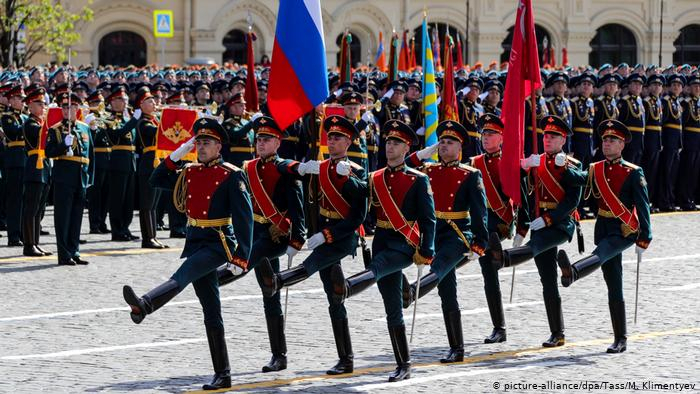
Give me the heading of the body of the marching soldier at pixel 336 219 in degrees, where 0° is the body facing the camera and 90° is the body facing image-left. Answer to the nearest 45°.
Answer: approximately 45°

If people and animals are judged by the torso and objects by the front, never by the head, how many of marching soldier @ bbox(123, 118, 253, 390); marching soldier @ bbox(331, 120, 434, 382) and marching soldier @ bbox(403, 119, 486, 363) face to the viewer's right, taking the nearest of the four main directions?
0

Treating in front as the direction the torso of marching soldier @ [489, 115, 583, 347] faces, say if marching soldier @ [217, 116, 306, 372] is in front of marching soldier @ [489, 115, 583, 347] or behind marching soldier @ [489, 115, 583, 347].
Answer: in front

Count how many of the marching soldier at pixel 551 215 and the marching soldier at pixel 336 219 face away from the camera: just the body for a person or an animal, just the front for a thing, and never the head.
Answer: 0

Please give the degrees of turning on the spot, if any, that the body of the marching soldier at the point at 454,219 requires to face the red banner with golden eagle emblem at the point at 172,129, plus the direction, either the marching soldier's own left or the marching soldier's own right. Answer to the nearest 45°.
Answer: approximately 90° to the marching soldier's own right

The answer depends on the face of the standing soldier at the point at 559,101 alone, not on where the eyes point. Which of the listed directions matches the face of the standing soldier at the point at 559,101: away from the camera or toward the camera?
toward the camera

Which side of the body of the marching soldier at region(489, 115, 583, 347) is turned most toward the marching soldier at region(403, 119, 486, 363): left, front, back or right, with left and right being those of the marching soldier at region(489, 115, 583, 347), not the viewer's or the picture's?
front

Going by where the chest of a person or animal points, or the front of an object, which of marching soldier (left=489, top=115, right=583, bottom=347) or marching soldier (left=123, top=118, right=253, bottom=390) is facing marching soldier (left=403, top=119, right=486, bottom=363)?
marching soldier (left=489, top=115, right=583, bottom=347)

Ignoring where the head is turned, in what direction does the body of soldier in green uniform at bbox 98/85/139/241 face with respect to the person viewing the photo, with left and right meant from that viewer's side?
facing the viewer and to the right of the viewer

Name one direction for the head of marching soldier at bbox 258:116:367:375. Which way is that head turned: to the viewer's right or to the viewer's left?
to the viewer's left

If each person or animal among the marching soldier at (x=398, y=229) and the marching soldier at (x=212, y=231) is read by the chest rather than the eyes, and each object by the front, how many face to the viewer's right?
0

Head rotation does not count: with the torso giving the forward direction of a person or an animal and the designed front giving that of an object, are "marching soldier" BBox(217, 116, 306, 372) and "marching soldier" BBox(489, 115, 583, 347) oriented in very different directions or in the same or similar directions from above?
same or similar directions

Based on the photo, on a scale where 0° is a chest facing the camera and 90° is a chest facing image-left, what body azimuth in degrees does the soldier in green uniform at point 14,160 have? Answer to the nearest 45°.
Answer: approximately 315°
